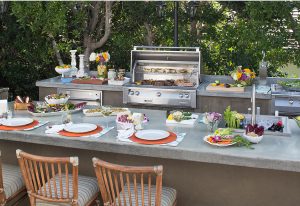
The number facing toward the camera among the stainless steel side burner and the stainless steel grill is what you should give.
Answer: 2

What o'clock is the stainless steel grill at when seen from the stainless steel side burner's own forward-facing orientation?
The stainless steel grill is roughly at 3 o'clock from the stainless steel side burner.

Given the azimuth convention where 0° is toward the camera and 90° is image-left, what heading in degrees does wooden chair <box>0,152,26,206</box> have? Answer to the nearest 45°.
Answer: approximately 225°

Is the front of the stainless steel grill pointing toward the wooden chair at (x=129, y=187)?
yes

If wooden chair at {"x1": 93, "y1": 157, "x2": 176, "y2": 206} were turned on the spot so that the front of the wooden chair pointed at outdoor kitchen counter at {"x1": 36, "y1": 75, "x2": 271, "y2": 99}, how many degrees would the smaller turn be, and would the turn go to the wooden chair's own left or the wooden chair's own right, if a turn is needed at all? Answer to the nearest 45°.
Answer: approximately 45° to the wooden chair's own left

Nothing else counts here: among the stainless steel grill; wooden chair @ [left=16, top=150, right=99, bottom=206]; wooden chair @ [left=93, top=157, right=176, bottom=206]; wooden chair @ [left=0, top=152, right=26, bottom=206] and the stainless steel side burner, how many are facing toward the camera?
2
